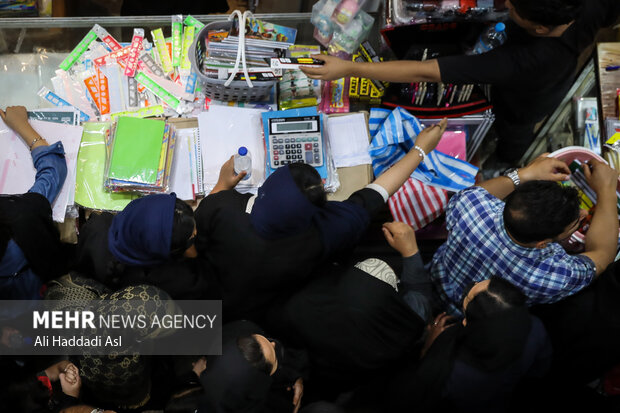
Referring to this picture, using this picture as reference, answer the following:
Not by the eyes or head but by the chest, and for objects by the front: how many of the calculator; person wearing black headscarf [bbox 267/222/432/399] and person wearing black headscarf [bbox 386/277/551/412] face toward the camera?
1

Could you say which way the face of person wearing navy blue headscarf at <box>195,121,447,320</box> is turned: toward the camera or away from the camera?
away from the camera

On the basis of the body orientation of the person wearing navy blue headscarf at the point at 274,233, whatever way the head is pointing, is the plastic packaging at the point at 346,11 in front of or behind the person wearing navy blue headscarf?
in front

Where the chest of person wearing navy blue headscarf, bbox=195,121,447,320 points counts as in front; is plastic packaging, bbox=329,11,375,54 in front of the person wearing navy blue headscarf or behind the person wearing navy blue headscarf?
in front

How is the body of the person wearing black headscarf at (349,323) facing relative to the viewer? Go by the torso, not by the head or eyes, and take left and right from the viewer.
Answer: facing away from the viewer and to the right of the viewer

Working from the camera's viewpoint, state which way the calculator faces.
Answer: facing the viewer

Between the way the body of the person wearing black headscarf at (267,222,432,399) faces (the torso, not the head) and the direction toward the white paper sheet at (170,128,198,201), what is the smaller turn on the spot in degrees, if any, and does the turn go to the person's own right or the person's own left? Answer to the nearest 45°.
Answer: approximately 90° to the person's own left

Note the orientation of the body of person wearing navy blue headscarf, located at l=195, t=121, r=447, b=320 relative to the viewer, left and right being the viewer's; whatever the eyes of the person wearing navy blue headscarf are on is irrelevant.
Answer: facing away from the viewer and to the right of the viewer

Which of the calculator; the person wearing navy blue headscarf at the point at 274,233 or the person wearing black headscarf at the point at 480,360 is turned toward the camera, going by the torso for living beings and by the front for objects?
the calculator

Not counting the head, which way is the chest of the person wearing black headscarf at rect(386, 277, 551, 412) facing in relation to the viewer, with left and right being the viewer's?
facing away from the viewer and to the left of the viewer

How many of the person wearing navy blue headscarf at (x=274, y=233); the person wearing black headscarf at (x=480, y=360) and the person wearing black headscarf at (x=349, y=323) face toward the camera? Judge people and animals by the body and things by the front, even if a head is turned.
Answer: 0

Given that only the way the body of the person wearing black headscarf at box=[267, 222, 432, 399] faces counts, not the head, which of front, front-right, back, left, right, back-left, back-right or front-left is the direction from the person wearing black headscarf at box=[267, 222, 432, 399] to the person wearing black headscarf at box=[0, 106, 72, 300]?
back-left
